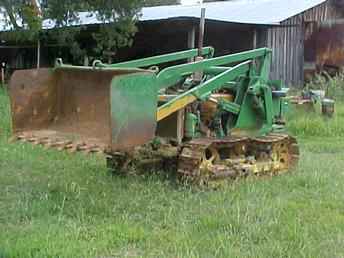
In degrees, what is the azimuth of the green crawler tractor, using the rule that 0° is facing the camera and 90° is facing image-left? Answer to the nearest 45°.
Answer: approximately 45°

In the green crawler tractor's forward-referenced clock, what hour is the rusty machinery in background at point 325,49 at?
The rusty machinery in background is roughly at 5 o'clock from the green crawler tractor.

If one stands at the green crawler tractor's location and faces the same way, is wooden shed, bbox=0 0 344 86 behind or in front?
behind
